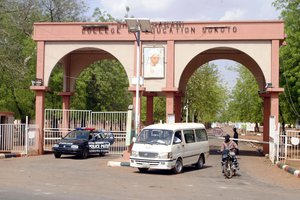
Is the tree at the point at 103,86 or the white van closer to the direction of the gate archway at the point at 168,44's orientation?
the white van

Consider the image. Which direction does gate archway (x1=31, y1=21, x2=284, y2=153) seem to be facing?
toward the camera

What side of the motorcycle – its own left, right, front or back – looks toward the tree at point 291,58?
back

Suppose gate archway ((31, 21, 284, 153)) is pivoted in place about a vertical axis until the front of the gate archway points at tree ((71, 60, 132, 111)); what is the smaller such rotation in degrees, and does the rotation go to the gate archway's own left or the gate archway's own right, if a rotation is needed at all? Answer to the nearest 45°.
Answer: approximately 180°

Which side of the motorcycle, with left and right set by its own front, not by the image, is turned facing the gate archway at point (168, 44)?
back

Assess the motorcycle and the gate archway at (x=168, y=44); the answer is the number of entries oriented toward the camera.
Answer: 2

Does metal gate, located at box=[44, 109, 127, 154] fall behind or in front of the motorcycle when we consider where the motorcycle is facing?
behind

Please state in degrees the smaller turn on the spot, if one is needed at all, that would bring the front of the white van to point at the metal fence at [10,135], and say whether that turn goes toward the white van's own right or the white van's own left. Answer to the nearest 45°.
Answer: approximately 90° to the white van's own right

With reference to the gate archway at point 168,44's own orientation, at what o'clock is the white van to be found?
The white van is roughly at 12 o'clock from the gate archway.

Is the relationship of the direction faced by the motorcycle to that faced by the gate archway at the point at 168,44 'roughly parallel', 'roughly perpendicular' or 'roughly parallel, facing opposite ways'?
roughly parallel

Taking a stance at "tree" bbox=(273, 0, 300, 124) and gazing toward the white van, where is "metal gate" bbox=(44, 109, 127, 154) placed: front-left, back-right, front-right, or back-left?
front-right

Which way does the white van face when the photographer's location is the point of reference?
facing the viewer and to the left of the viewer

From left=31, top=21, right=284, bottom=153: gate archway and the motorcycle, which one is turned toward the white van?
the gate archway

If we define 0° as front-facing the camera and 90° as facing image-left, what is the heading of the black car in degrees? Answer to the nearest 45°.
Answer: approximately 45°
